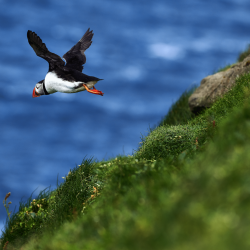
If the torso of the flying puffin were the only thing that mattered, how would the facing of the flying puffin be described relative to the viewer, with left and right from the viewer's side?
facing to the left of the viewer
